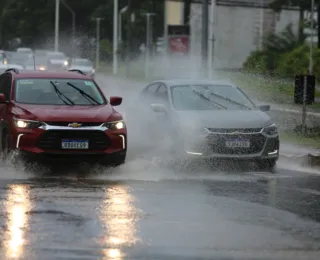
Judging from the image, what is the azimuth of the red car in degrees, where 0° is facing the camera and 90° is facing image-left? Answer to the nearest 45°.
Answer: approximately 0°

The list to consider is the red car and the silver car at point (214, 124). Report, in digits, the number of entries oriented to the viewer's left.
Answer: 0

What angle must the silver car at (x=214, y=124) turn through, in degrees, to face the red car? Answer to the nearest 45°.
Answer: approximately 90° to its right

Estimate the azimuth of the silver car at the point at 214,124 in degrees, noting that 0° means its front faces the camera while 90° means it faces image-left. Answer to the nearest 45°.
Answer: approximately 315°

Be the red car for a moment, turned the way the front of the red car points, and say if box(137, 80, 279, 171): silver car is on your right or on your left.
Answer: on your left
